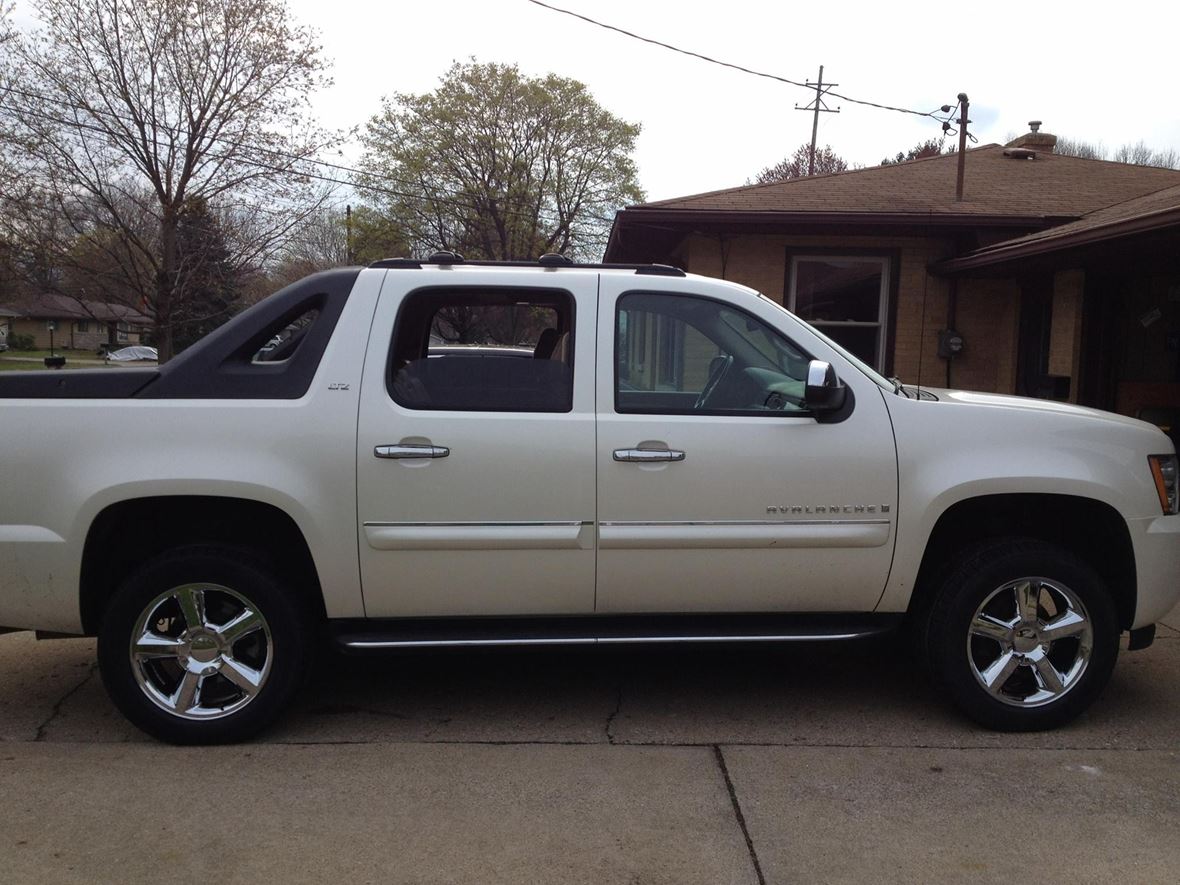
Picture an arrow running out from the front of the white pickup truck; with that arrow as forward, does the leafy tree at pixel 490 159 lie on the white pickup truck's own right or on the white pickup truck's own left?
on the white pickup truck's own left

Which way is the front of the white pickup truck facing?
to the viewer's right

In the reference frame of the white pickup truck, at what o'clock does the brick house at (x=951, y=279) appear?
The brick house is roughly at 10 o'clock from the white pickup truck.

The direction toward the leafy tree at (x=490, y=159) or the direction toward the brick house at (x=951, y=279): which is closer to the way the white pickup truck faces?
the brick house

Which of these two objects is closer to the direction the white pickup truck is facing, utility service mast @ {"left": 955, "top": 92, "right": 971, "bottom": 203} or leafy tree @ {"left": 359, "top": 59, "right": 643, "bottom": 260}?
the utility service mast

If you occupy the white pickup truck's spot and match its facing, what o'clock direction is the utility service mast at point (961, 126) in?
The utility service mast is roughly at 10 o'clock from the white pickup truck.

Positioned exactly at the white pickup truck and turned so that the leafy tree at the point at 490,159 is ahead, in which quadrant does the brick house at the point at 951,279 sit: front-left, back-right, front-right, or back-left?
front-right

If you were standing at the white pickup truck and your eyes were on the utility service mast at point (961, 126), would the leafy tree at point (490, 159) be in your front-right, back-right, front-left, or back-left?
front-left
